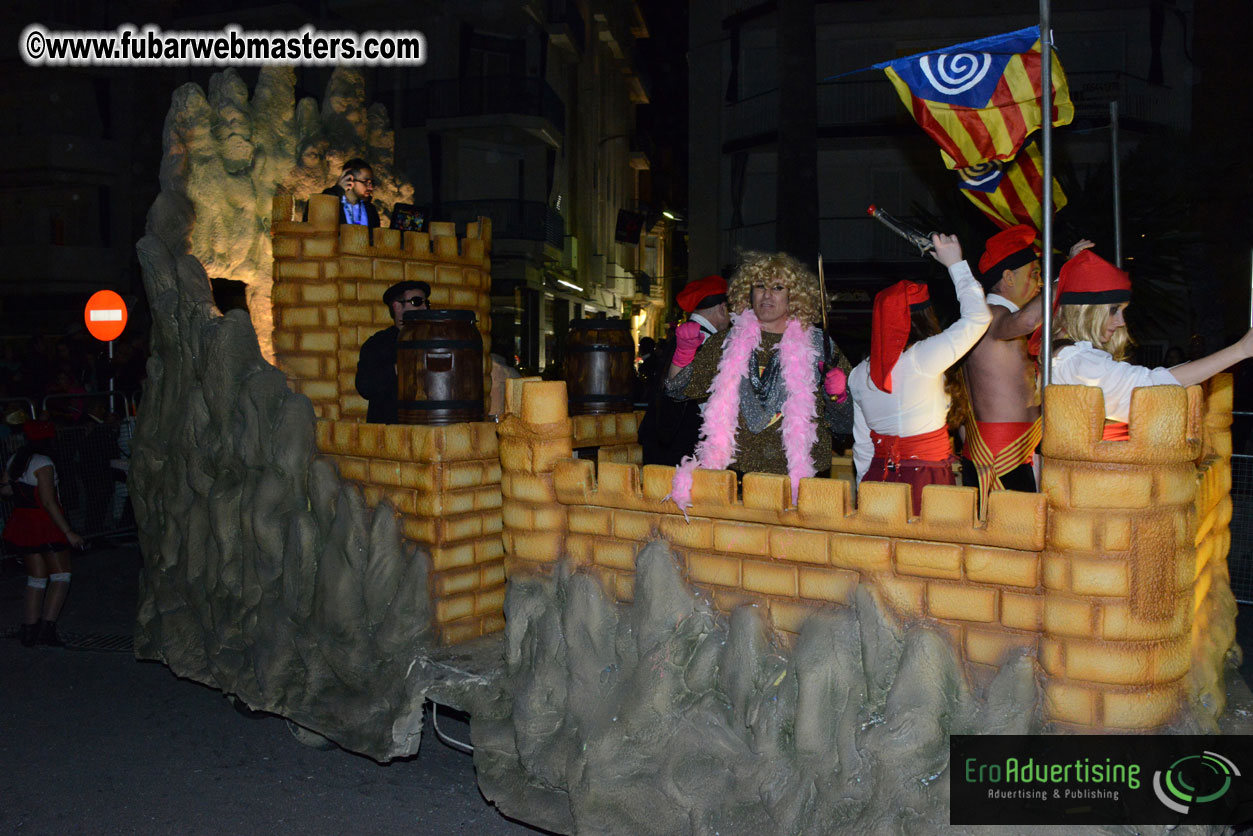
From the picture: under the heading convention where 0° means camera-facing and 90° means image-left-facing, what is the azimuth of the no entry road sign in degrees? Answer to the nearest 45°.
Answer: approximately 0°

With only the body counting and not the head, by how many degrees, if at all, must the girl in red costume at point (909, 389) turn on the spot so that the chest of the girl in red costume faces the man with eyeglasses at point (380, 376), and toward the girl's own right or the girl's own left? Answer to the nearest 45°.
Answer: approximately 135° to the girl's own left

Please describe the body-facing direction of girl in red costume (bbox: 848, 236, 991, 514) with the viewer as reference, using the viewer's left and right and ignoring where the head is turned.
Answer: facing away from the viewer and to the right of the viewer

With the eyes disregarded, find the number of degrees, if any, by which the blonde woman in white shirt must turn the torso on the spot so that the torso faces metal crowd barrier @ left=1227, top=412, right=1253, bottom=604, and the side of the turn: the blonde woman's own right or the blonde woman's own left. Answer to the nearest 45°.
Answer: approximately 90° to the blonde woman's own left

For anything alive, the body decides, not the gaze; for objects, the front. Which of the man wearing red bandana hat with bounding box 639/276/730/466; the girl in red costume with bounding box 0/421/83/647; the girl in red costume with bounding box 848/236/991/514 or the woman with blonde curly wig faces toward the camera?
the woman with blonde curly wig

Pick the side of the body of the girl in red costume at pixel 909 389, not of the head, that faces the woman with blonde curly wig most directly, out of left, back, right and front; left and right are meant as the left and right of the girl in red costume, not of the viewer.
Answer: left

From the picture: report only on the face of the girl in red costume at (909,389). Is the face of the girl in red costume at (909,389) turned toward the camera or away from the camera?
away from the camera

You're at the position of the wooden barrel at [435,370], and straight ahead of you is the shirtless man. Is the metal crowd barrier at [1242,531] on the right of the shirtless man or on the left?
left
